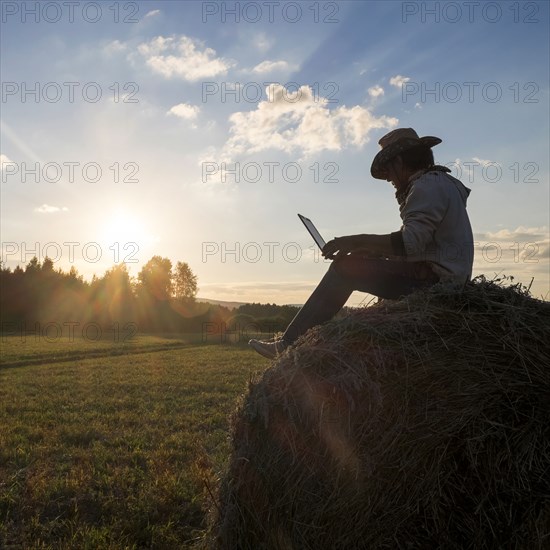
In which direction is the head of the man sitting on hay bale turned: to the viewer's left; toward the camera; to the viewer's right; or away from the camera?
to the viewer's left

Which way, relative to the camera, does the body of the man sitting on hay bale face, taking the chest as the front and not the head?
to the viewer's left
